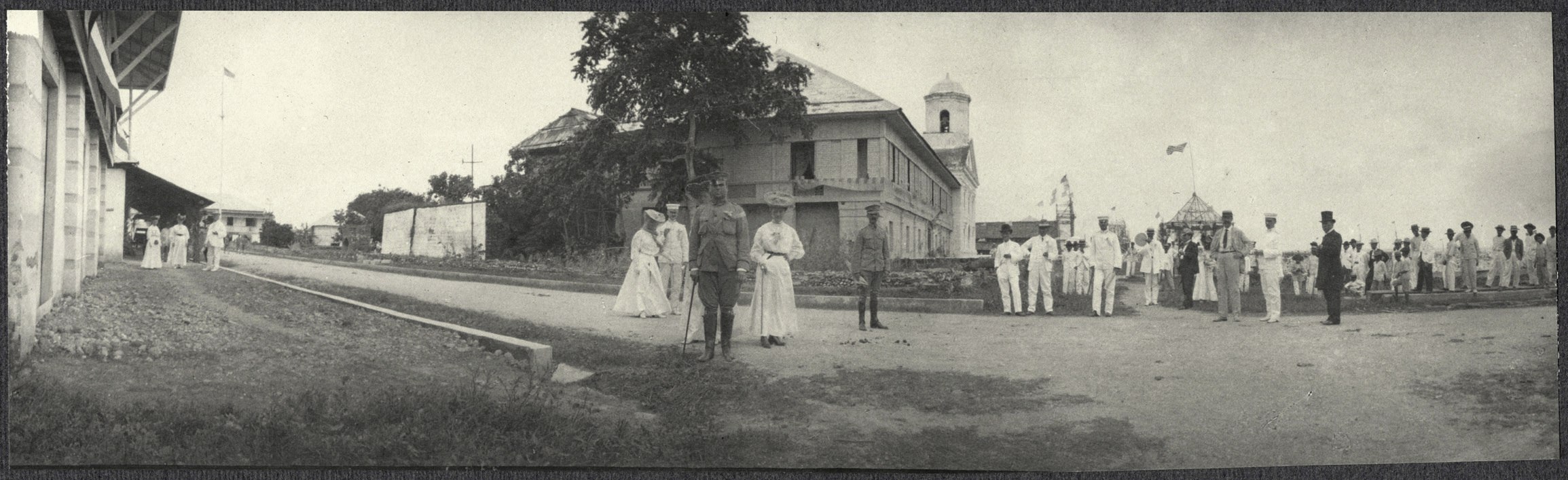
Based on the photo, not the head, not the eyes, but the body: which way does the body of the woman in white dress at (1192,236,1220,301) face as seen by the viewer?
toward the camera

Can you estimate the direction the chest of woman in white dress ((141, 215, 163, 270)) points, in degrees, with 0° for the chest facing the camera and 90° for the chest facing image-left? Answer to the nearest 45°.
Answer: approximately 0°

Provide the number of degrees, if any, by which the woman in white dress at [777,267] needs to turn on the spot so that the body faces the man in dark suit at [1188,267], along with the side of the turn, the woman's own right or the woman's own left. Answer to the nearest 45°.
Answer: approximately 90° to the woman's own left

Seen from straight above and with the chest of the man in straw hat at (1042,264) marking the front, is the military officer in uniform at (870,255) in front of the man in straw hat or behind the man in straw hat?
in front

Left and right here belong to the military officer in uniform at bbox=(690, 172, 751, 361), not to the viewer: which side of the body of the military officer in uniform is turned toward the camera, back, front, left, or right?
front

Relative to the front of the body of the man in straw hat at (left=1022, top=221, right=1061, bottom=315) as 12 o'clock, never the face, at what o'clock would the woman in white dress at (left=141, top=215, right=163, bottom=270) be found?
The woman in white dress is roughly at 2 o'clock from the man in straw hat.

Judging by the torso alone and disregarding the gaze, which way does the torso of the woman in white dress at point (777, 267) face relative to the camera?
toward the camera
